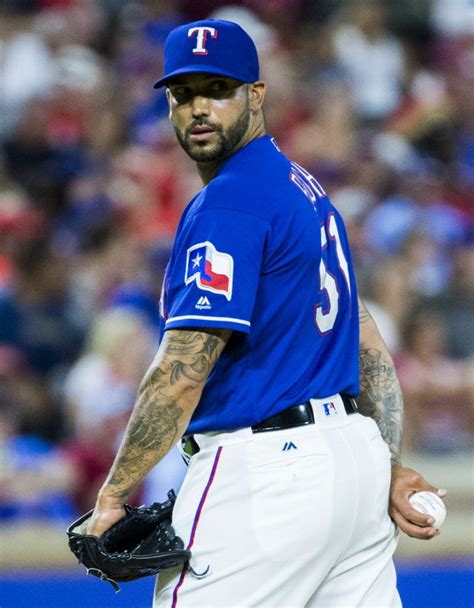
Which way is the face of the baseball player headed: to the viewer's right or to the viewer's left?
to the viewer's left

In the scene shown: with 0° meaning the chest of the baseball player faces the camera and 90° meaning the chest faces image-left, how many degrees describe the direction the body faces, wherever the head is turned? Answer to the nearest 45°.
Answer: approximately 135°
